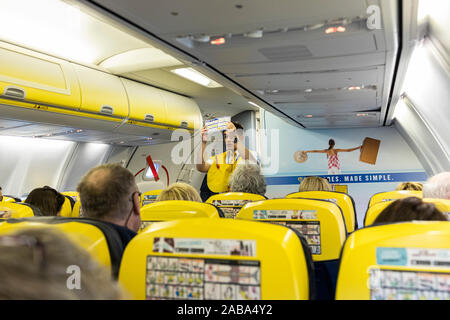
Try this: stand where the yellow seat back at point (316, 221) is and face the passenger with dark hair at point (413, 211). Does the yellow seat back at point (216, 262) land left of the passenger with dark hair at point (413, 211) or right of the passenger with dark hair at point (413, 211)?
right

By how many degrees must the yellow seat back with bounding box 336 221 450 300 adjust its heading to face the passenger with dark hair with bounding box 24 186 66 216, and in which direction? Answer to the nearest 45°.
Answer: approximately 45° to its left

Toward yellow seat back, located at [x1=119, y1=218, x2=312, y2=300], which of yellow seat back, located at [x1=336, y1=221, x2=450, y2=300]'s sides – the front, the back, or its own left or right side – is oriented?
left

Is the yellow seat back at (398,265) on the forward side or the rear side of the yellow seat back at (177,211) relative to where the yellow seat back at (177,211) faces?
on the rear side

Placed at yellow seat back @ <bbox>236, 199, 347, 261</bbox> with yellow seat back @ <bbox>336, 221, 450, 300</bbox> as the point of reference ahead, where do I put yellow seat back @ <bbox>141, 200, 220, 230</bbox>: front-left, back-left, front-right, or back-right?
back-right

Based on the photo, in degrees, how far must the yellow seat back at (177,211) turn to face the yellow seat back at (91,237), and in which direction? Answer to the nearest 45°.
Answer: approximately 180°

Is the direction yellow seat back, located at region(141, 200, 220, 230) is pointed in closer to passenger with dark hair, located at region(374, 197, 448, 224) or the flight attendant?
the flight attendant

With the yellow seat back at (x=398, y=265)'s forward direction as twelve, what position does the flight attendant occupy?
The flight attendant is roughly at 11 o'clock from the yellow seat back.

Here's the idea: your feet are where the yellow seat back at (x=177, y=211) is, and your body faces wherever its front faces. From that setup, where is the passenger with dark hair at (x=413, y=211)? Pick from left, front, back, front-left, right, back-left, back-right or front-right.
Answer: back-right

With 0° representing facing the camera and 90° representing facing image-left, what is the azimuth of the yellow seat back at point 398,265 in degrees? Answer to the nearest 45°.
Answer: approximately 180°

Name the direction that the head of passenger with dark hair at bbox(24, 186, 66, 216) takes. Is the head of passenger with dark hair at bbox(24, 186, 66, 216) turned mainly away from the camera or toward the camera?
away from the camera

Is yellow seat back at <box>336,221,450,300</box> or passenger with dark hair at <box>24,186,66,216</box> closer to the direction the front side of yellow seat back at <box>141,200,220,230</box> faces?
the passenger with dark hair

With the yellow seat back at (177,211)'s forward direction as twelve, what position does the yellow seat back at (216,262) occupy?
the yellow seat back at (216,262) is roughly at 6 o'clock from the yellow seat back at (177,211).

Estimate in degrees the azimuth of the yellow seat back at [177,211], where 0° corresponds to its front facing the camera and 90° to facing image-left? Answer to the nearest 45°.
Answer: approximately 180°

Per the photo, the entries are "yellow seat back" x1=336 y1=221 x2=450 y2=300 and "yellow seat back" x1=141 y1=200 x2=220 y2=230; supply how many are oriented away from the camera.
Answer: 2

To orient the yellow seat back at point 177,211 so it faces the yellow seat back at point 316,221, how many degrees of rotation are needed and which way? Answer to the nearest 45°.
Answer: approximately 135° to its right
